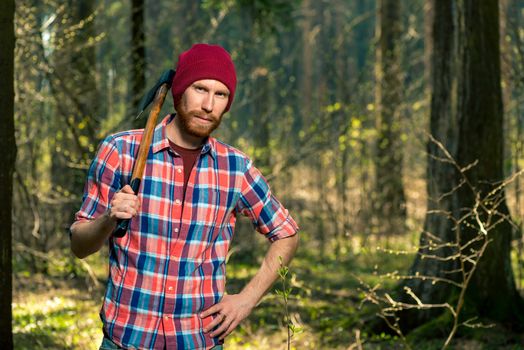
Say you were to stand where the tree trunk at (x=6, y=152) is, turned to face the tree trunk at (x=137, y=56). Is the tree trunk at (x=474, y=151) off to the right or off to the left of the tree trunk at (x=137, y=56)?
right

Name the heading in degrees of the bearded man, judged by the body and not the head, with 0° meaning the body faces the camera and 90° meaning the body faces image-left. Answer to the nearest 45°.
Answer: approximately 0°

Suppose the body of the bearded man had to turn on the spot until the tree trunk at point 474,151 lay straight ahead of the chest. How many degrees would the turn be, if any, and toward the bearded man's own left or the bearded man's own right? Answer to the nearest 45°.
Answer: approximately 135° to the bearded man's own left

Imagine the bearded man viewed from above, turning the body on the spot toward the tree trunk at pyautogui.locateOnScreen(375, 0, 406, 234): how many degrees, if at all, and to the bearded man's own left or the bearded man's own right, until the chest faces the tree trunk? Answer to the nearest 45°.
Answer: approximately 180°

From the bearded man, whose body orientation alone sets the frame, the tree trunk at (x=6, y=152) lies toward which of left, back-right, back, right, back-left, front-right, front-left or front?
back-right

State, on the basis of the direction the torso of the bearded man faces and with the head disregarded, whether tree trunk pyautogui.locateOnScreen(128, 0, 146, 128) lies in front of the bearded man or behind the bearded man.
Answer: behind
